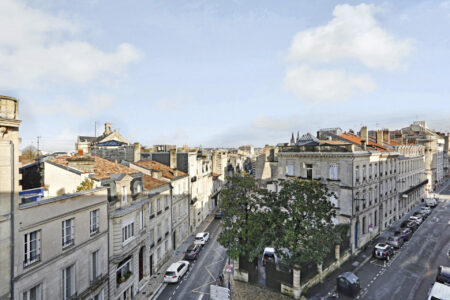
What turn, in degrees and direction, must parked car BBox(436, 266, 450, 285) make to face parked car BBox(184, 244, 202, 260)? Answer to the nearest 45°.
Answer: approximately 90° to its left

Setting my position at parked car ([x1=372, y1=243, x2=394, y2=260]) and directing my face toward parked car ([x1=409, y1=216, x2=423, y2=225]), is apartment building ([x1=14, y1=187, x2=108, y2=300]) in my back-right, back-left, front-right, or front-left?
back-left

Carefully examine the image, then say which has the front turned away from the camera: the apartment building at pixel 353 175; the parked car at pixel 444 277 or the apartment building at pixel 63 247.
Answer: the parked car

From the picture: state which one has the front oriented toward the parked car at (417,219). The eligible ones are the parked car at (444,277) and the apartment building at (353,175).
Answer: the parked car at (444,277)

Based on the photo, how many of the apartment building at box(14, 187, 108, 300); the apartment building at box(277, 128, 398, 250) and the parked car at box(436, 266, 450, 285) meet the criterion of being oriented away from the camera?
1

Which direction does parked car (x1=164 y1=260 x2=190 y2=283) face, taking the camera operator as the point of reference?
facing away from the viewer and to the right of the viewer

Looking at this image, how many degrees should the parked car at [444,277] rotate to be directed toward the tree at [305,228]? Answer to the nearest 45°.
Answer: approximately 135° to its left

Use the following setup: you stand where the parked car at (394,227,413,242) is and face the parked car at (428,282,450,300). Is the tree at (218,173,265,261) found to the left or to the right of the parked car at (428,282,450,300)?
right

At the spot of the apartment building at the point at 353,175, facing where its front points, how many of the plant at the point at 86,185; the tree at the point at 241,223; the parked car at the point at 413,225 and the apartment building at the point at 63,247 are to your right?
3

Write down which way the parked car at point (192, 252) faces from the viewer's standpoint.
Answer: facing away from the viewer and to the right of the viewer

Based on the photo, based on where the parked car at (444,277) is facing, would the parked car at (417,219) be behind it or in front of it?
in front

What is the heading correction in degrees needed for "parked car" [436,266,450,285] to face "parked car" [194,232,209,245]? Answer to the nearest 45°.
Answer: approximately 90° to its left

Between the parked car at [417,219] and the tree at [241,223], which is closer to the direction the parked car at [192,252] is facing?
the parked car

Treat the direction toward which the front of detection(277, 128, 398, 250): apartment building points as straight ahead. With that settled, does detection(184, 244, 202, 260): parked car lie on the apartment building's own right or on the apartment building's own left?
on the apartment building's own right

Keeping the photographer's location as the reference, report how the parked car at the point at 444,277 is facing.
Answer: facing away from the viewer

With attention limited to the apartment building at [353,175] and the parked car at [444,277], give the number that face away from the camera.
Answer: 1
